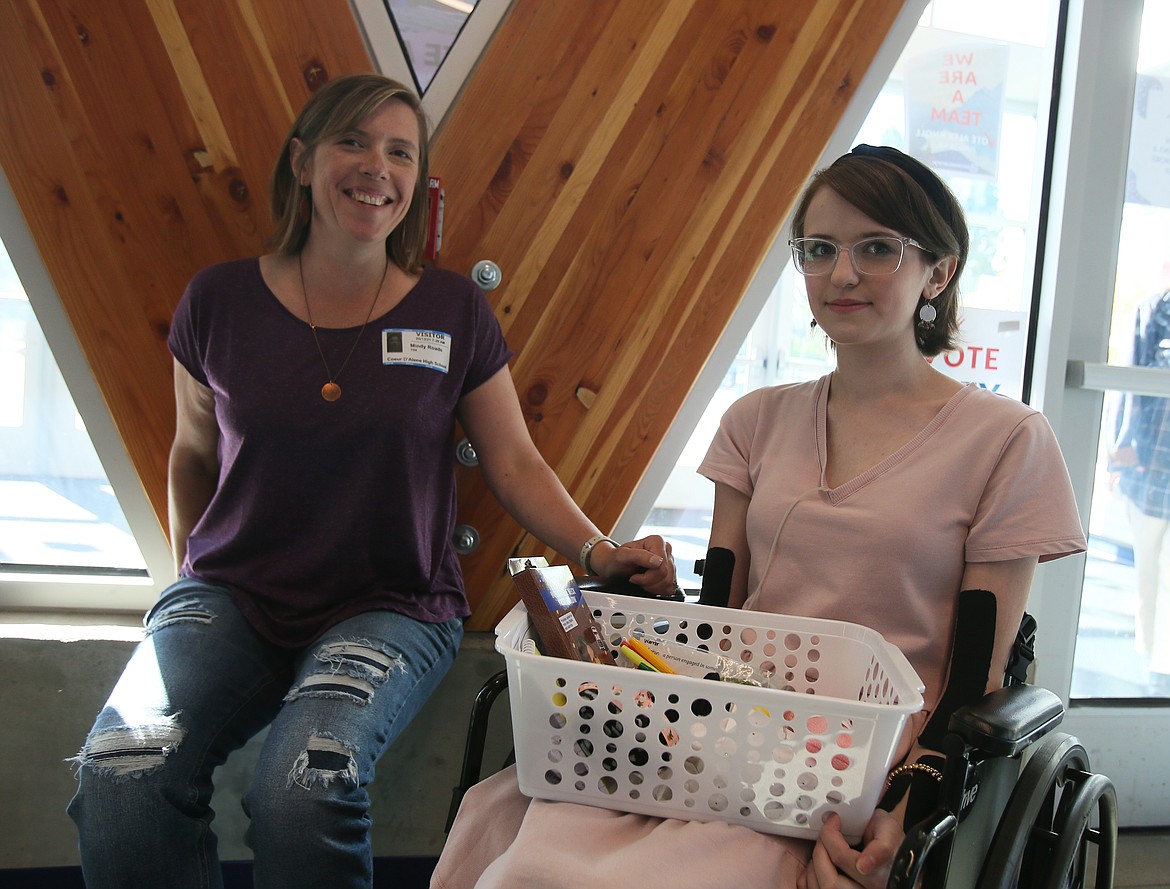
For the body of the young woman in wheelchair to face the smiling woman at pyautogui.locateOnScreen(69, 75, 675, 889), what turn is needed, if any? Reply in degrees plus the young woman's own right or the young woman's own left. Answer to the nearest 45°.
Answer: approximately 45° to the young woman's own right

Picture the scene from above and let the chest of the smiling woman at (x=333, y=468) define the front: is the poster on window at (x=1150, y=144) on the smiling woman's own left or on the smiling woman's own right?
on the smiling woman's own left

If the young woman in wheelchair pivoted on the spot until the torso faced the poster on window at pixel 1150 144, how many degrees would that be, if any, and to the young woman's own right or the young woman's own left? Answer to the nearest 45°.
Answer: approximately 180°

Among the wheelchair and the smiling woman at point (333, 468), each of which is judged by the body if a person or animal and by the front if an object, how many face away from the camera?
0

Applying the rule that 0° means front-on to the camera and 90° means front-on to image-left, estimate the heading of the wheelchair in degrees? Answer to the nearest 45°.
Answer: approximately 45°

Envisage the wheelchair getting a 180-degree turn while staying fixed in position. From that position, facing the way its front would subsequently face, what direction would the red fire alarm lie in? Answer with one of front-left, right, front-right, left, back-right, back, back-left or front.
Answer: left

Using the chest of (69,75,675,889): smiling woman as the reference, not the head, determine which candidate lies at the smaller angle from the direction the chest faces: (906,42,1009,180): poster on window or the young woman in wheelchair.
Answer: the young woman in wheelchair
